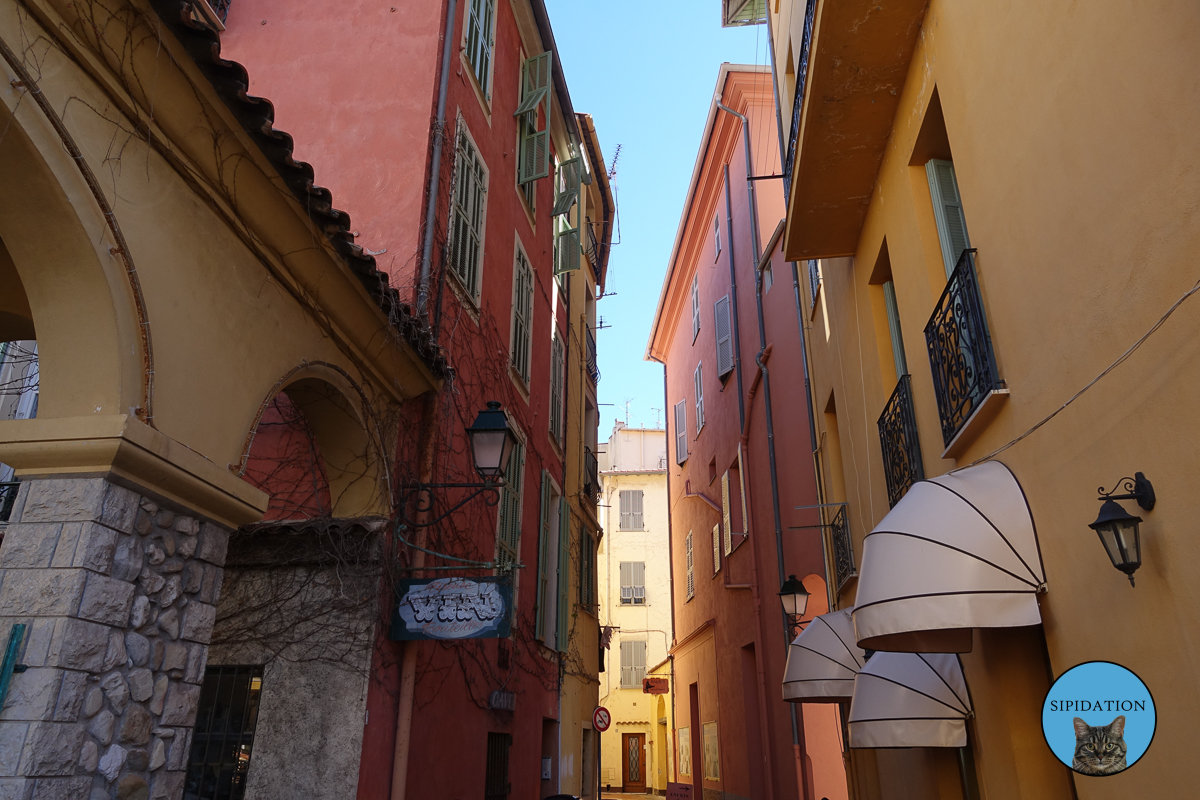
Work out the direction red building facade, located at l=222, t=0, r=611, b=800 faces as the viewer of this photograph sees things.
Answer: facing to the right of the viewer

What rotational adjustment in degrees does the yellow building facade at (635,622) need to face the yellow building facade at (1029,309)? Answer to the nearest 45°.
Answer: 0° — it already faces it

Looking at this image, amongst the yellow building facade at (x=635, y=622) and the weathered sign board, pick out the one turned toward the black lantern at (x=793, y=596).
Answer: the yellow building facade

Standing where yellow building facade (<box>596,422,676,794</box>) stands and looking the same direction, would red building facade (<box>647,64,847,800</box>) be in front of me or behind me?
in front

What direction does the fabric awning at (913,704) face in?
to the viewer's left

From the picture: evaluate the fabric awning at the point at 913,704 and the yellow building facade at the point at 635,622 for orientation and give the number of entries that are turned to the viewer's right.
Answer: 0

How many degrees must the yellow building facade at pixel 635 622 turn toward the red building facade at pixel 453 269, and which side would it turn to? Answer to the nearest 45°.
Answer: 0° — it already faces it

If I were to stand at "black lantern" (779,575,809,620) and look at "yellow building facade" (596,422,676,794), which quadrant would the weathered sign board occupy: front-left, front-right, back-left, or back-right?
back-left
